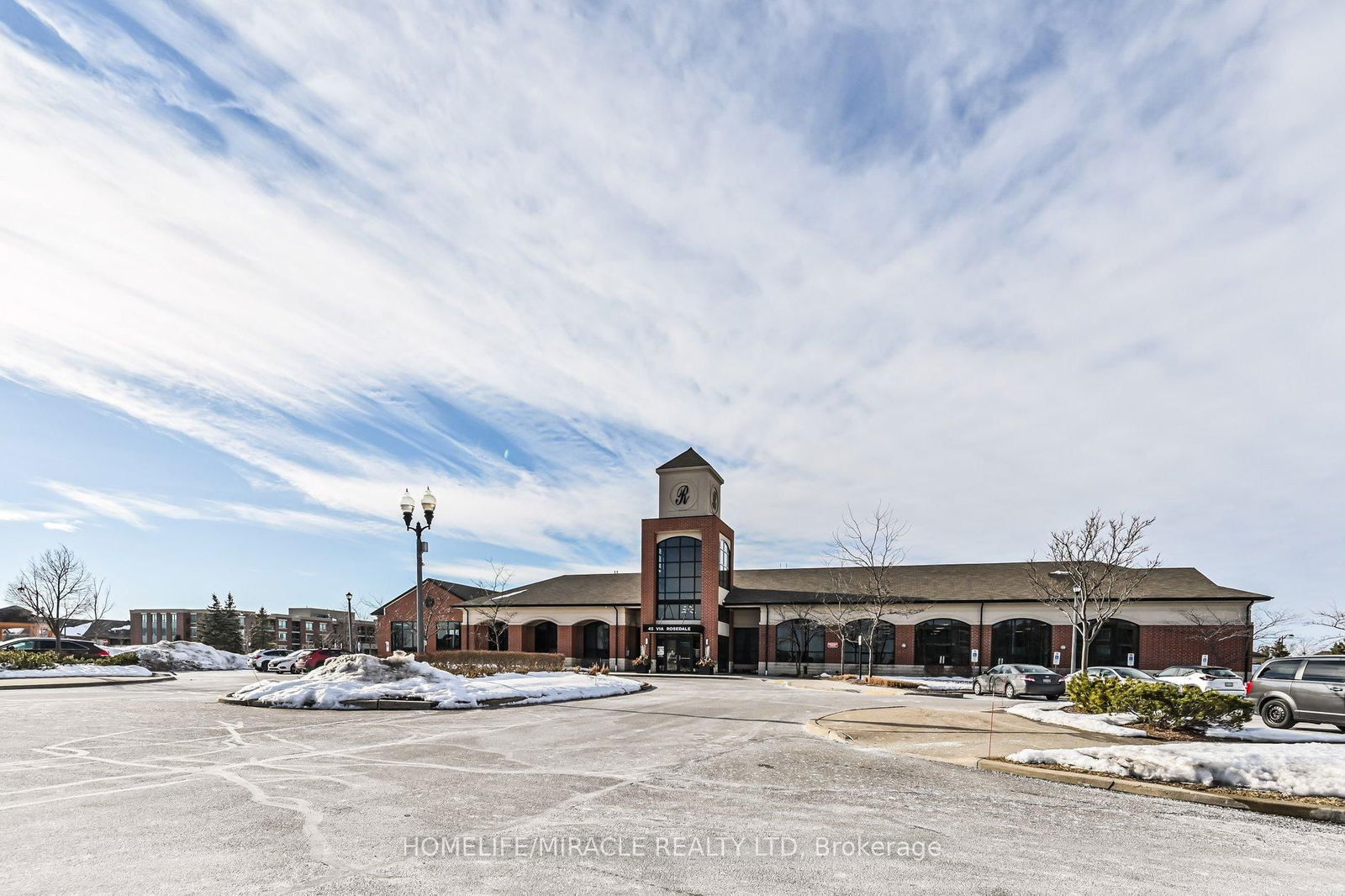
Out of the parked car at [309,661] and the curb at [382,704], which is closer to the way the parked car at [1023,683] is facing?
the parked car

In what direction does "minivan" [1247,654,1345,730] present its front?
to the viewer's right

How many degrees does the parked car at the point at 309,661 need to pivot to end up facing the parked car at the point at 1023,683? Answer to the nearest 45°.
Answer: approximately 90° to its left

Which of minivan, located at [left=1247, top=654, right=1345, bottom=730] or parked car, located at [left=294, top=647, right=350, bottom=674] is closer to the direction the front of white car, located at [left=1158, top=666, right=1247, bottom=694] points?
the parked car

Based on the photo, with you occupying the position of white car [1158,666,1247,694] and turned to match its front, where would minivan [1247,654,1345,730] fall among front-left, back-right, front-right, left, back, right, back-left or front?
back-left

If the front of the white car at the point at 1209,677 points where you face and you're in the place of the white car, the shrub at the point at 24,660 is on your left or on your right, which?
on your left
